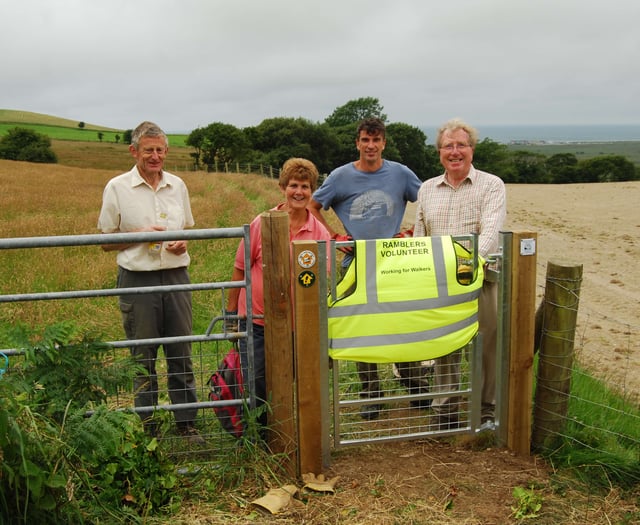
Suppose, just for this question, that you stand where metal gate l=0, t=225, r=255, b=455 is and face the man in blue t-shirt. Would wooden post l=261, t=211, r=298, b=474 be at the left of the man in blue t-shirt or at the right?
right

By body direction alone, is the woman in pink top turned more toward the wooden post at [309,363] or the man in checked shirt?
the wooden post

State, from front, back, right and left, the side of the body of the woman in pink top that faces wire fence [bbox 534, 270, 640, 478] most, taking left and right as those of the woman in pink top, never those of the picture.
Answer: left

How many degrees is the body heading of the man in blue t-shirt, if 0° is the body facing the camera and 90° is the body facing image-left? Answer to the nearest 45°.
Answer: approximately 0°

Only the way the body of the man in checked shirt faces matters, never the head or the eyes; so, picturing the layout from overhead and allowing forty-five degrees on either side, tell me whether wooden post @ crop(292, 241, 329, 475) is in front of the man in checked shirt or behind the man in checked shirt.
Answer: in front
